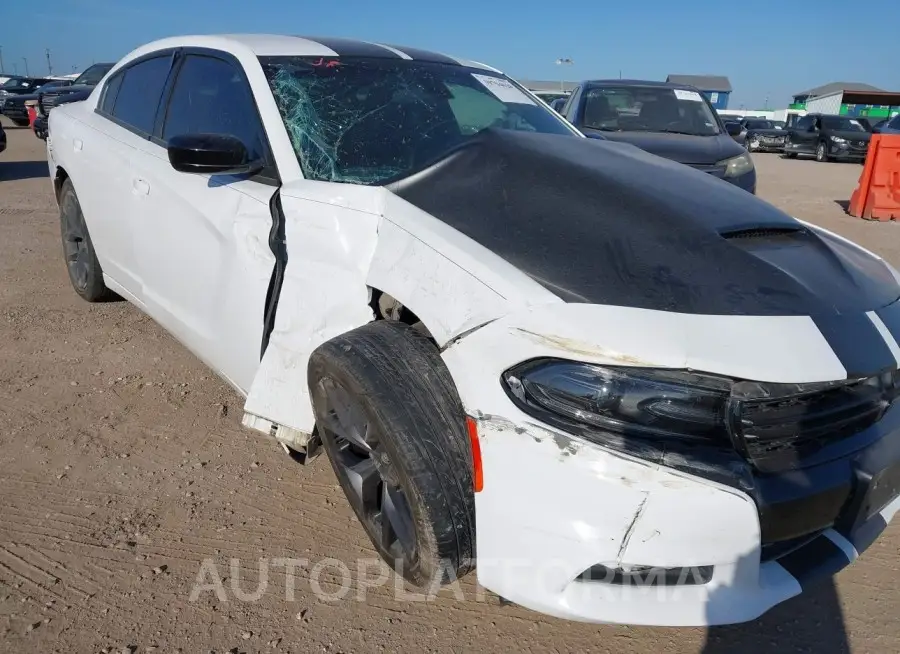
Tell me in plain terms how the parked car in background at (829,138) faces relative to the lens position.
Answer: facing the viewer and to the right of the viewer

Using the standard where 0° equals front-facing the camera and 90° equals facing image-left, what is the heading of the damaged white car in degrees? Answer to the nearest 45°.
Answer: approximately 315°

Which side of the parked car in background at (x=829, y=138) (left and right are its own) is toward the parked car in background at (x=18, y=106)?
right

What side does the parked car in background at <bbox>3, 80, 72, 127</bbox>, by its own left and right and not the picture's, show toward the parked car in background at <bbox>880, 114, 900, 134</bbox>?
left

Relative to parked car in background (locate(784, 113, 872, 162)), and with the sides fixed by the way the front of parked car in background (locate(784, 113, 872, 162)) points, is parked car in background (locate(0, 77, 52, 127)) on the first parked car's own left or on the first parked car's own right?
on the first parked car's own right
